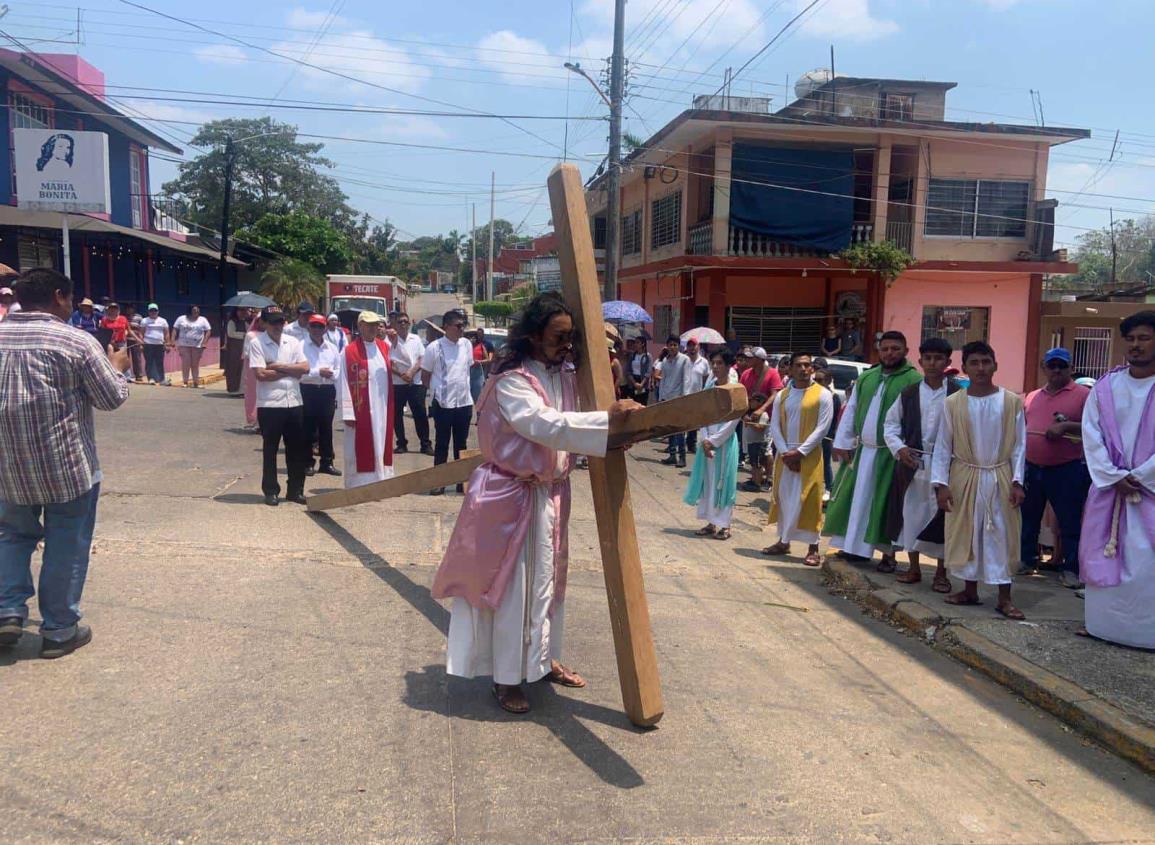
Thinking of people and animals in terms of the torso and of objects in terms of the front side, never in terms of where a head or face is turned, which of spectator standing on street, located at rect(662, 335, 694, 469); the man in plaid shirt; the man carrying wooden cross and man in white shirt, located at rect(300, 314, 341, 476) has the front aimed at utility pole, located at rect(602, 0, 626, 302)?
the man in plaid shirt

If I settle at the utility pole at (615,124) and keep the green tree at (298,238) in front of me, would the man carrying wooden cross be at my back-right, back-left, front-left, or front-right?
back-left

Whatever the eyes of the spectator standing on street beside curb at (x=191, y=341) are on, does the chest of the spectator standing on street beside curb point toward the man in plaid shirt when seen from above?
yes

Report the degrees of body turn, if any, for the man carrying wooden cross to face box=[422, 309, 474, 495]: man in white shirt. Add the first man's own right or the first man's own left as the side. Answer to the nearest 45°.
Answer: approximately 135° to the first man's own left

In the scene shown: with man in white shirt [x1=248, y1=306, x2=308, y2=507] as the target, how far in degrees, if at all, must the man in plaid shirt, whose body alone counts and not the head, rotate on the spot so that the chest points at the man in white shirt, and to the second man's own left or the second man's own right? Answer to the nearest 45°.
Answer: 0° — they already face them

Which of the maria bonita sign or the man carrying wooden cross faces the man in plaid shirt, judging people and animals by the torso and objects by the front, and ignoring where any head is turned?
the maria bonita sign

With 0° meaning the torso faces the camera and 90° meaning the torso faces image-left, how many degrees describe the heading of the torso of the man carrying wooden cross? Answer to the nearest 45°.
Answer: approximately 315°

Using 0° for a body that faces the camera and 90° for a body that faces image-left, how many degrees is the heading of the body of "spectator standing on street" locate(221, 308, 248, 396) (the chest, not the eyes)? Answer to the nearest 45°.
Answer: approximately 315°

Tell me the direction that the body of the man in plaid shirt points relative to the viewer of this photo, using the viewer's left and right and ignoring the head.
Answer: facing away from the viewer and to the right of the viewer

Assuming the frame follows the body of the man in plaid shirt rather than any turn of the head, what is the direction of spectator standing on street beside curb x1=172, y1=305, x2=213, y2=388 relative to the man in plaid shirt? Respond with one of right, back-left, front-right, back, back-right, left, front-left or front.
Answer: front-left

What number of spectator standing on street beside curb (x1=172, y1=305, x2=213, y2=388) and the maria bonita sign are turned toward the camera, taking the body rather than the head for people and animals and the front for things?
2

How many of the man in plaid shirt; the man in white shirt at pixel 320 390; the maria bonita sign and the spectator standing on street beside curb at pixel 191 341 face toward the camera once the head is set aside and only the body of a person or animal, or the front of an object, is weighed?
3
